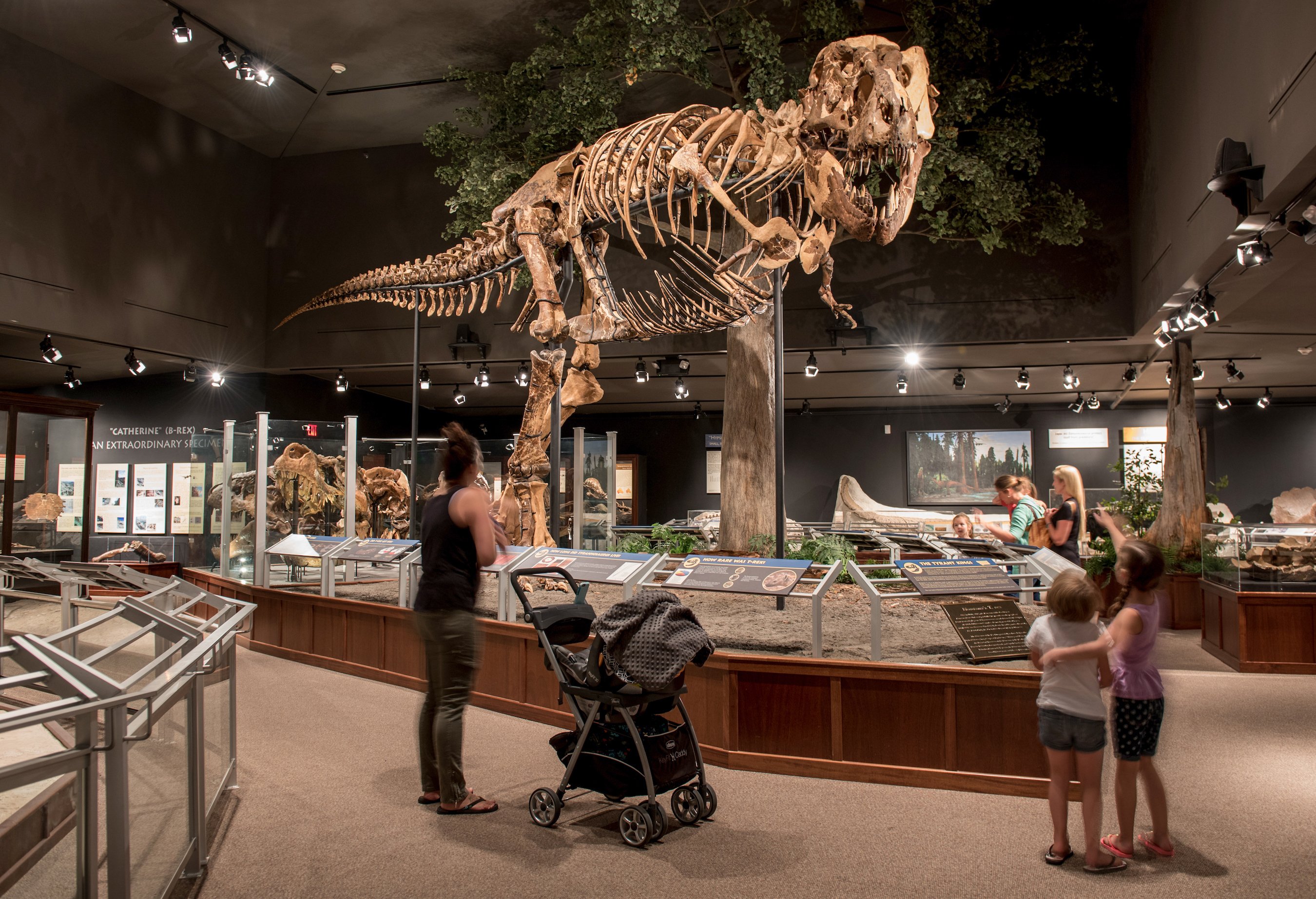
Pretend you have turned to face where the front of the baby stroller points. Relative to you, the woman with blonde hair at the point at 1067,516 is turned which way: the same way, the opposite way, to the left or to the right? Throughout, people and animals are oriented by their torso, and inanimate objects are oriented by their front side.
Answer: the opposite way

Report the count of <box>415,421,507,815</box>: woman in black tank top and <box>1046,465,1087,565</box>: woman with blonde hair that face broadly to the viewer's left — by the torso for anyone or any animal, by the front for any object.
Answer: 1

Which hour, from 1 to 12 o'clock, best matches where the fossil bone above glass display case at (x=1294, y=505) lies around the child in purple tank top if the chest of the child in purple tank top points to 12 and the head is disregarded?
The fossil bone above glass display case is roughly at 2 o'clock from the child in purple tank top.

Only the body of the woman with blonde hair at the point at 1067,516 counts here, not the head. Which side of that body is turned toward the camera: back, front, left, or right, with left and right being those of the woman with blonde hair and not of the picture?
left

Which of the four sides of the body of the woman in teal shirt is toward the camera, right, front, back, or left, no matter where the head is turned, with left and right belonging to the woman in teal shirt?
left

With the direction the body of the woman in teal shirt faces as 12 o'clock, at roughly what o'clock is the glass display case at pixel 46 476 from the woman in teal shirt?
The glass display case is roughly at 12 o'clock from the woman in teal shirt.

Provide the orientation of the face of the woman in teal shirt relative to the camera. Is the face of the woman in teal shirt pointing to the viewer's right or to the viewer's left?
to the viewer's left

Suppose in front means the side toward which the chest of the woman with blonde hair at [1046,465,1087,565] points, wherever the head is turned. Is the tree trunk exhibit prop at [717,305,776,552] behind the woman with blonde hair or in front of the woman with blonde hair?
in front

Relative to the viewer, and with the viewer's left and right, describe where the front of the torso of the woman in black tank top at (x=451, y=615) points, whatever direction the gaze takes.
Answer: facing away from the viewer and to the right of the viewer

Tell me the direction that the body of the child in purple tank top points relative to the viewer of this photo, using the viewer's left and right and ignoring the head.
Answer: facing away from the viewer and to the left of the viewer

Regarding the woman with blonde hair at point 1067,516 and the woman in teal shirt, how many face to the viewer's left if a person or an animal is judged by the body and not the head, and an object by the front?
2
